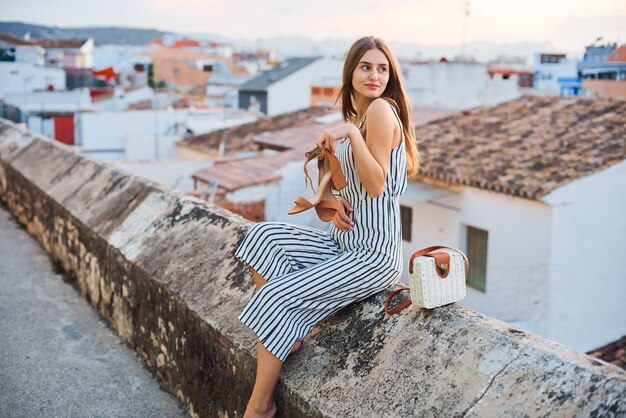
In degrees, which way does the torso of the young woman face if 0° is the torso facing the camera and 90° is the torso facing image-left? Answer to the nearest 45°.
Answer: approximately 90°
